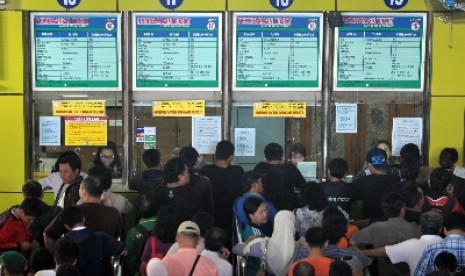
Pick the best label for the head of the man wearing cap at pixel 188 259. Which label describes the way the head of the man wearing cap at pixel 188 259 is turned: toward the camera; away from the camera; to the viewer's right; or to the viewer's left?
away from the camera

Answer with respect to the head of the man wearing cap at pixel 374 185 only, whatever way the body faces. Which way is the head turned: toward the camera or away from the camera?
away from the camera

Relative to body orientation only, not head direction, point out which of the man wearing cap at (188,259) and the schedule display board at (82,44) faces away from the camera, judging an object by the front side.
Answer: the man wearing cap

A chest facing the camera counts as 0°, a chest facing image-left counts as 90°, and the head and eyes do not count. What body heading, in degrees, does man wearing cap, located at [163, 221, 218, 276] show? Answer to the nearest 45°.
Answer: approximately 180°
